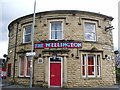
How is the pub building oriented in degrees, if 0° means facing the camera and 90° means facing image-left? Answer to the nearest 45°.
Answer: approximately 0°
